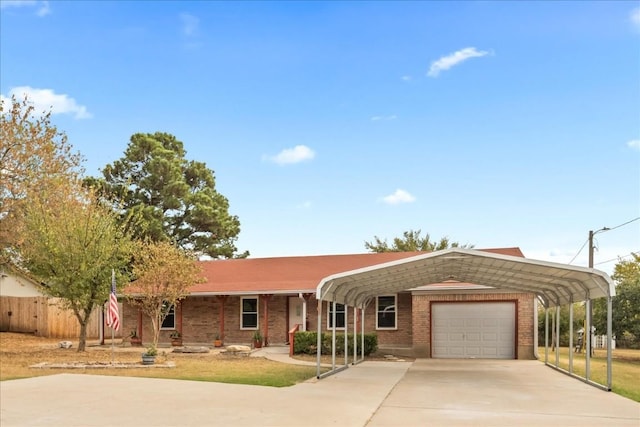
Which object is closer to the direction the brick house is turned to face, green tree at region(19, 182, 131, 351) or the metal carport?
the metal carport

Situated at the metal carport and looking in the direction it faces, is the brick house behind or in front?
behind
